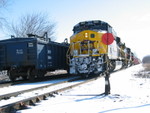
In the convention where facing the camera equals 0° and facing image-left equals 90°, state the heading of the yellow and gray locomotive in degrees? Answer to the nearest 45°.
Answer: approximately 45°

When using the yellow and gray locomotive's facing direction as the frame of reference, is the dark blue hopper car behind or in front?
in front
